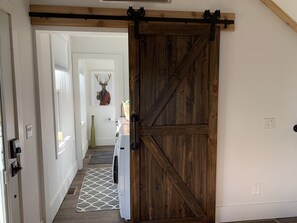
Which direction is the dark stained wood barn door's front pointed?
toward the camera

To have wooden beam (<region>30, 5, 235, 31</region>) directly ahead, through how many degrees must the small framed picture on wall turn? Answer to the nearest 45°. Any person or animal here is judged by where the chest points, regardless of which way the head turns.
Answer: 0° — it already faces it

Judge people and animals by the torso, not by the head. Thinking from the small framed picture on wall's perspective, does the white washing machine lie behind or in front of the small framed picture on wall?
in front

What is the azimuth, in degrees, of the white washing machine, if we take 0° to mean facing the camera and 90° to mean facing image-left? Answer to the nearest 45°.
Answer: approximately 90°

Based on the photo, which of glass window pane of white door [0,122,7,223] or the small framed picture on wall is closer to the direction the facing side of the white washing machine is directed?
the glass window pane of white door

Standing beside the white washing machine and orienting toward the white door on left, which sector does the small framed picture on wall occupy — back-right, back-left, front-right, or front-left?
back-right

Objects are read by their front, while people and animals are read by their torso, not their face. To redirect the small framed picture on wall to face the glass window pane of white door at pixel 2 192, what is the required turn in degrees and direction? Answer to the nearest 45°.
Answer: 0° — it already faces it

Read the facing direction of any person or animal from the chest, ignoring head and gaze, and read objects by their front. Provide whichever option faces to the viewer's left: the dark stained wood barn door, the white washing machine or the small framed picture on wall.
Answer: the white washing machine

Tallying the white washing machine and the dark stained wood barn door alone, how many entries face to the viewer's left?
1

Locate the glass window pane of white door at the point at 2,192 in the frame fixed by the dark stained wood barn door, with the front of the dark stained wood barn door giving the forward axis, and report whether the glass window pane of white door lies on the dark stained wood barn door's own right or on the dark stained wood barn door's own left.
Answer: on the dark stained wood barn door's own right

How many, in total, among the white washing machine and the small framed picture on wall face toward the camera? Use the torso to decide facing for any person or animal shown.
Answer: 1

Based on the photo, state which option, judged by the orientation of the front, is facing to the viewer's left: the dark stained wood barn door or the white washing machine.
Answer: the white washing machine
